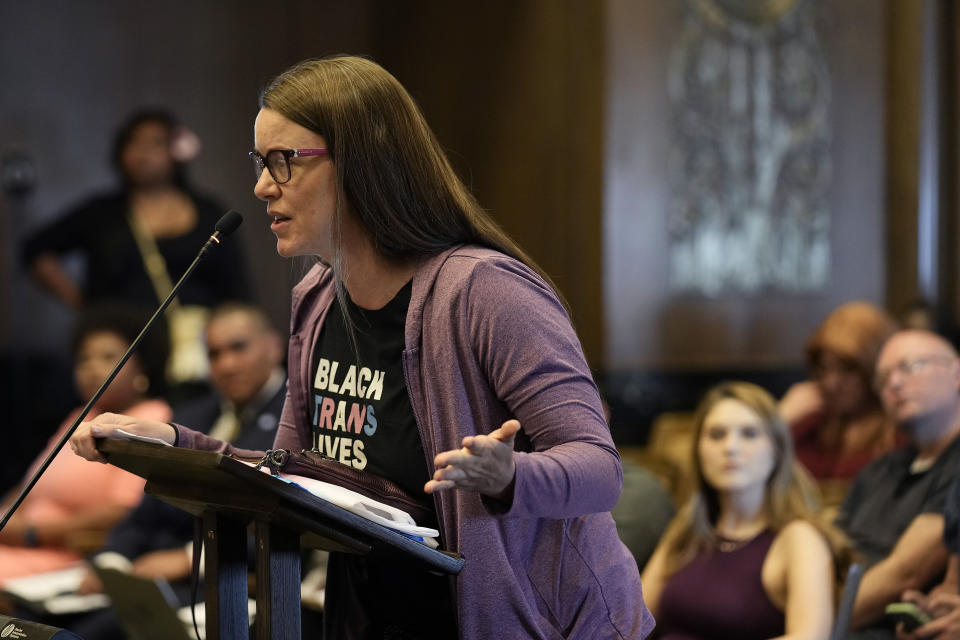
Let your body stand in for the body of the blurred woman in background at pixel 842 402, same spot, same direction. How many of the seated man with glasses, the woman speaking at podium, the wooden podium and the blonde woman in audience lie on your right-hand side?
0

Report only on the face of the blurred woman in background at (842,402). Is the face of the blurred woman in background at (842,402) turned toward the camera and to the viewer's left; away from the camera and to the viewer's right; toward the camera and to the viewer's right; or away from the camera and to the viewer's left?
toward the camera and to the viewer's left

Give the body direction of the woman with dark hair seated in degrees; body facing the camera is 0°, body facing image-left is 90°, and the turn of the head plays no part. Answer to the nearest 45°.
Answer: approximately 45°

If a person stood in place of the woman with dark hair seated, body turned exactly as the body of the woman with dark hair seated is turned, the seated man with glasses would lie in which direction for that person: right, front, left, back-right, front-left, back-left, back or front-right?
left

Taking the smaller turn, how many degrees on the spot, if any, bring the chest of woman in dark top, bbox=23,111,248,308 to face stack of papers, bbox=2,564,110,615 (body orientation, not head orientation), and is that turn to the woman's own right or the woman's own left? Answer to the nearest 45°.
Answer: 0° — they already face it

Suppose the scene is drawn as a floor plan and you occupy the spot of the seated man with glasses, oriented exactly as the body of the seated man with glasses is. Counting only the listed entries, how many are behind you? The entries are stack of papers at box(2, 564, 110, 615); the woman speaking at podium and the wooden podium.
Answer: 0

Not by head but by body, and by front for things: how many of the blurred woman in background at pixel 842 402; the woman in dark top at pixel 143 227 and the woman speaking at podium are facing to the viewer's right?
0

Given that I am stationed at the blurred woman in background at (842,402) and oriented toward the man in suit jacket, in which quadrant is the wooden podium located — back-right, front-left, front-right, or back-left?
front-left

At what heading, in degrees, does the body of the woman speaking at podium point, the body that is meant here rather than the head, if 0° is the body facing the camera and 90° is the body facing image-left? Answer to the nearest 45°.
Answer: approximately 45°

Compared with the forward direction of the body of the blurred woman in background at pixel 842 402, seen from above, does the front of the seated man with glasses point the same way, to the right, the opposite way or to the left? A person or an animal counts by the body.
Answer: the same way

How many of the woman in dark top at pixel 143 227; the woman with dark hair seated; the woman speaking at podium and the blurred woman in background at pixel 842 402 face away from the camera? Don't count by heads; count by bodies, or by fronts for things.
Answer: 0

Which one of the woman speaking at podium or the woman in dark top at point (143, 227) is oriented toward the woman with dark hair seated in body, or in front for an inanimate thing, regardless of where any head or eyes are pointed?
the woman in dark top

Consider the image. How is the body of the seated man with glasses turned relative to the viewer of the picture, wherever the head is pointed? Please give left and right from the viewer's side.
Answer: facing the viewer and to the left of the viewer

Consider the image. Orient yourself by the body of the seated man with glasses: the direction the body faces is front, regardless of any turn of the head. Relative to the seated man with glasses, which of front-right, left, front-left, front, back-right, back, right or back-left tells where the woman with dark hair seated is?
front-right

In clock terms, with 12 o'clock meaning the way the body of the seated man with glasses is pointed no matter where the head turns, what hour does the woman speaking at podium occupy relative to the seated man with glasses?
The woman speaking at podium is roughly at 11 o'clock from the seated man with glasses.

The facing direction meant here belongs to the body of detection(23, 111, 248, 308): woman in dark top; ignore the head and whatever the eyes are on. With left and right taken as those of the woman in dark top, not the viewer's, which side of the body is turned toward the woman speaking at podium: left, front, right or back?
front

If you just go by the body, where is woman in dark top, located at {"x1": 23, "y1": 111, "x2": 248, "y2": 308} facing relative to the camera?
toward the camera

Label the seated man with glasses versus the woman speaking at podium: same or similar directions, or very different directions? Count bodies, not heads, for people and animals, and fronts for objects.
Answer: same or similar directions

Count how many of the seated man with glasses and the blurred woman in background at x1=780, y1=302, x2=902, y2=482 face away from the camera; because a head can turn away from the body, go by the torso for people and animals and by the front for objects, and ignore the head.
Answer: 0
